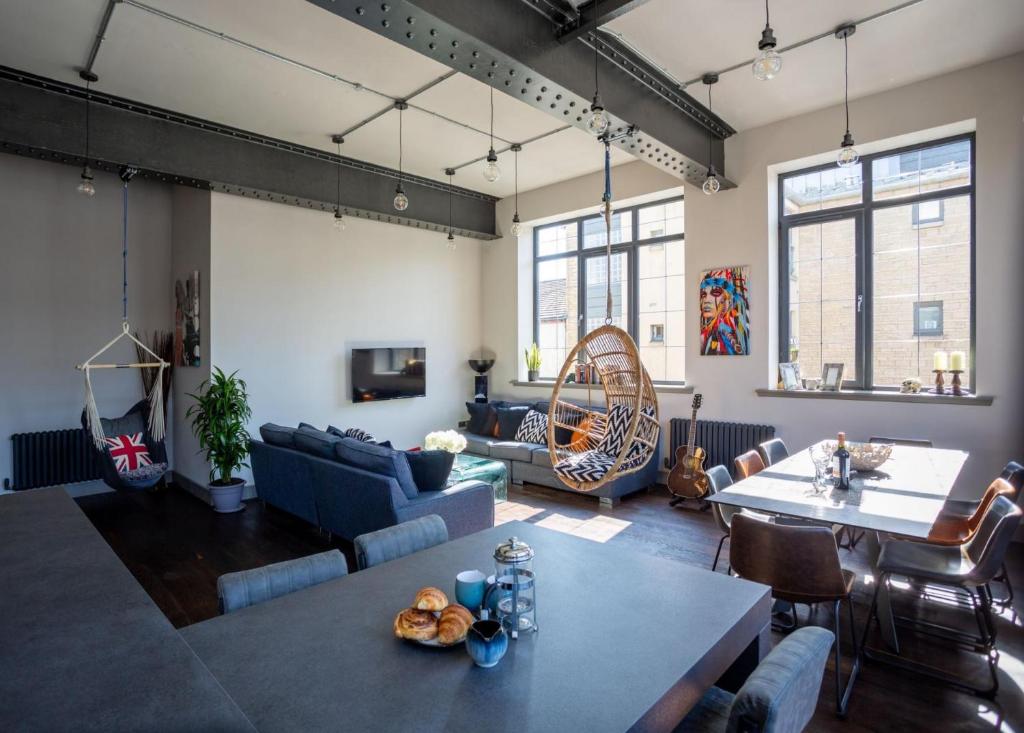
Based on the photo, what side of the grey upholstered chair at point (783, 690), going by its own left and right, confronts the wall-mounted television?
front

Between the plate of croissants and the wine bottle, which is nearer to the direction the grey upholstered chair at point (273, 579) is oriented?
the plate of croissants

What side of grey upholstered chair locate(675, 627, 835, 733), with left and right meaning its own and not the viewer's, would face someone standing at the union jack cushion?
front

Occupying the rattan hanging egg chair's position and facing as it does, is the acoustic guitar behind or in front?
behind

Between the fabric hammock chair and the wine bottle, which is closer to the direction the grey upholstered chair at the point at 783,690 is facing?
the fabric hammock chair

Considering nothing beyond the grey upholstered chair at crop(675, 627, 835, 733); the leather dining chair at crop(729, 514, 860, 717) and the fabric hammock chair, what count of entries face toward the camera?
1

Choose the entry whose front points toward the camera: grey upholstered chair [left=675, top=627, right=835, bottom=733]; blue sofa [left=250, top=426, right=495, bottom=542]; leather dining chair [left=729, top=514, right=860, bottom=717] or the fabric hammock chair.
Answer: the fabric hammock chair

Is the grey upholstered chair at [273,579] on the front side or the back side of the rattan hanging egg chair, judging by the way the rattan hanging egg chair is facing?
on the front side

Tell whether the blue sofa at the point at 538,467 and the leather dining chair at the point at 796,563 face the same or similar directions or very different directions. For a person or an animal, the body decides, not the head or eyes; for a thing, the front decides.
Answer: very different directions

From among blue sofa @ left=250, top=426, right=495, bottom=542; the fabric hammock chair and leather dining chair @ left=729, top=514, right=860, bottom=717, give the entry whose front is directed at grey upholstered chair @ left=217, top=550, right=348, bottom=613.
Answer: the fabric hammock chair

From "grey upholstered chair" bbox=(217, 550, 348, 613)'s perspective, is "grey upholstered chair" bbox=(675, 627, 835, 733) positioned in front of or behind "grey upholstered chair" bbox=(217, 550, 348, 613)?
in front

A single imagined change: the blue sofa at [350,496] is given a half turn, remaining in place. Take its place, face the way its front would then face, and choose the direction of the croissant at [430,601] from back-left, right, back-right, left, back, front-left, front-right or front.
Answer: front-left

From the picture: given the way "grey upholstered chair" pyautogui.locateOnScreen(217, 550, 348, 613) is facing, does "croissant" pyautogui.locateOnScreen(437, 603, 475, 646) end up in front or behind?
in front

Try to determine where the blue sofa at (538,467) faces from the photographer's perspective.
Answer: facing the viewer and to the left of the viewer

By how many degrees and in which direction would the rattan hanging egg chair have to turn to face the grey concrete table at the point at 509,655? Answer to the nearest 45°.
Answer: approximately 45° to its left

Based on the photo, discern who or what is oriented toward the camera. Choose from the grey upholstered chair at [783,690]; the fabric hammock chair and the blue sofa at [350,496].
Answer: the fabric hammock chair

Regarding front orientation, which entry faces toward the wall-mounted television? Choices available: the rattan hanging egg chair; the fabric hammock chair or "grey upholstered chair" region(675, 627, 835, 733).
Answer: the grey upholstered chair
